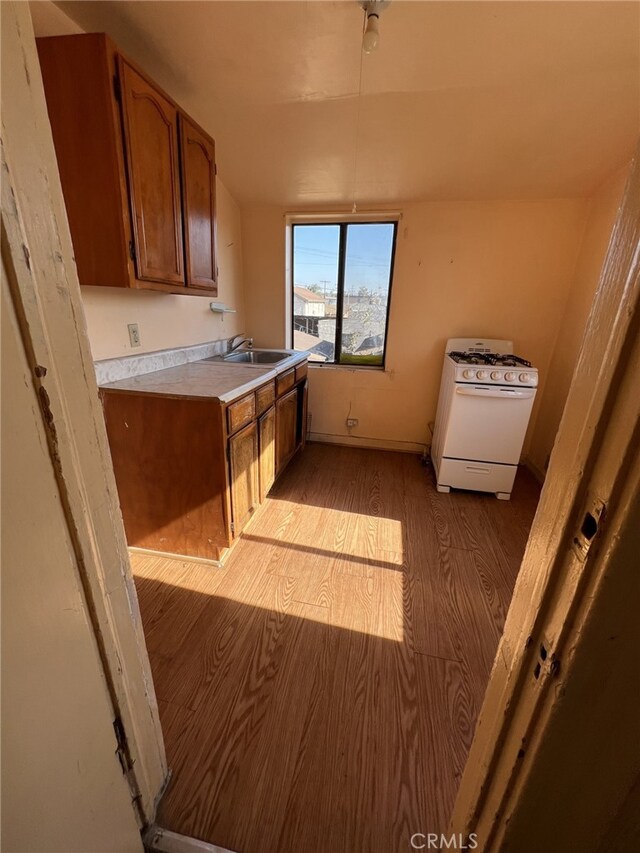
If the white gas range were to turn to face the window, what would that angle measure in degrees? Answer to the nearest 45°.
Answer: approximately 90° to its right

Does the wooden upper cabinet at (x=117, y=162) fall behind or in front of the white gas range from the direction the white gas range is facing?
in front

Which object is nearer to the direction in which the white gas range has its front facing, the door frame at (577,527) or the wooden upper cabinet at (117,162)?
the door frame

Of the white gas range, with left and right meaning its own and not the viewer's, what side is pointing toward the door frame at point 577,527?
front

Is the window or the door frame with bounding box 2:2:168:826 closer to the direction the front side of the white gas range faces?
the door frame

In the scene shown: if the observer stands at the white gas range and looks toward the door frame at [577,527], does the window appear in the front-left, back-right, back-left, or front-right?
back-right

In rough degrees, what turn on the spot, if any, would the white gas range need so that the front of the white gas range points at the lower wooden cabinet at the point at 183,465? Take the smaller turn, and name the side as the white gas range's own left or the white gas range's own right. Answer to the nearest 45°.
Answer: approximately 45° to the white gas range's own right

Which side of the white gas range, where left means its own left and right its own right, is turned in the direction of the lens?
front

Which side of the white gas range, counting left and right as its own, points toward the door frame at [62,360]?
front
